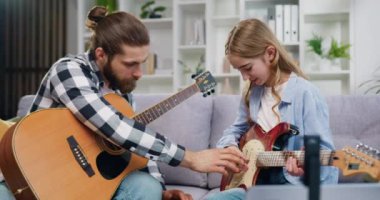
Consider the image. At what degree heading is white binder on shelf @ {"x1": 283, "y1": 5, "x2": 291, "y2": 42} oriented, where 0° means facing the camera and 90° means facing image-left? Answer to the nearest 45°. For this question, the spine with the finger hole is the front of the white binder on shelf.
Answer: approximately 0°

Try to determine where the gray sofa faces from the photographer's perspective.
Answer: facing the viewer

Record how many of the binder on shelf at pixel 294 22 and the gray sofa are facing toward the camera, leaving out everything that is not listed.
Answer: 2

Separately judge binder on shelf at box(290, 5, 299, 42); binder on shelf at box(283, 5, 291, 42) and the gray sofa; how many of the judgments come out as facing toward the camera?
3

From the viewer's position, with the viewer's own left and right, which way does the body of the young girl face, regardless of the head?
facing the viewer and to the left of the viewer

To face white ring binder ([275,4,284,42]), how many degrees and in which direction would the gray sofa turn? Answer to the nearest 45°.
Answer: approximately 180°

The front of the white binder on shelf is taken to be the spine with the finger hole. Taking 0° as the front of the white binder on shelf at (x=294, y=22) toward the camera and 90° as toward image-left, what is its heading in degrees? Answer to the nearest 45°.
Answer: approximately 0°
